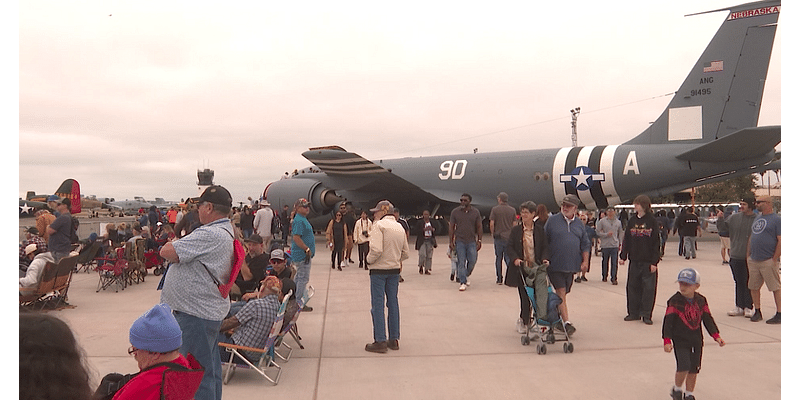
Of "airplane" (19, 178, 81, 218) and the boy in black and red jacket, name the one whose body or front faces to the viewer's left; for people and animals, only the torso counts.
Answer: the airplane

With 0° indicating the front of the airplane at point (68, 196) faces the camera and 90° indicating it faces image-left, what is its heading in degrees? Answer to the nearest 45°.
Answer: approximately 90°

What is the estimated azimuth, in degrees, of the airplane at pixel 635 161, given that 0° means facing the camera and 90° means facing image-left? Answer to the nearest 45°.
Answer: approximately 135°

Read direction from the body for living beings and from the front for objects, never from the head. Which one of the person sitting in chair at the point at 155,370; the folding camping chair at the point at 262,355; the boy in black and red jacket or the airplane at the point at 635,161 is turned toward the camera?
the boy in black and red jacket

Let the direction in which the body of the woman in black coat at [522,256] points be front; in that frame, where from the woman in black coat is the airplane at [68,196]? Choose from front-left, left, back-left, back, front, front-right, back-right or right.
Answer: back-right

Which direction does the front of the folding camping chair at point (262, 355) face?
to the viewer's left

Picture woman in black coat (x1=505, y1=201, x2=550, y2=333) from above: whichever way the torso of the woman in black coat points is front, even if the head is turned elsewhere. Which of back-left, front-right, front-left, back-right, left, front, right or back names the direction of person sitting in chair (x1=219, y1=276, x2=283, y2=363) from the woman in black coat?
front-right

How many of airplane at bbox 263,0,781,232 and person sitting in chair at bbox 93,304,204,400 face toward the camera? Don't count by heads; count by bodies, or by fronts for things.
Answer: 0

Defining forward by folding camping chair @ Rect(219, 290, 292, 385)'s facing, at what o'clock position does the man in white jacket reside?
The man in white jacket is roughly at 5 o'clock from the folding camping chair.

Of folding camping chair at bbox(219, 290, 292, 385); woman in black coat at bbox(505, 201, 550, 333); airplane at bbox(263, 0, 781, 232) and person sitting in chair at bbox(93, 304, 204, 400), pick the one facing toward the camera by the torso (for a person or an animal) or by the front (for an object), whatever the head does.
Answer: the woman in black coat

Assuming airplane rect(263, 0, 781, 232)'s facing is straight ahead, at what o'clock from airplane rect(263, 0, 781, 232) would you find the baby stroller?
The baby stroller is roughly at 8 o'clock from the airplane.

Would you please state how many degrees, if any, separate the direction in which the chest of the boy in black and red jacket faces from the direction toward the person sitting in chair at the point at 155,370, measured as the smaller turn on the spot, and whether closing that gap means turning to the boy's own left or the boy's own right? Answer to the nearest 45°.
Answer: approximately 45° to the boy's own right
